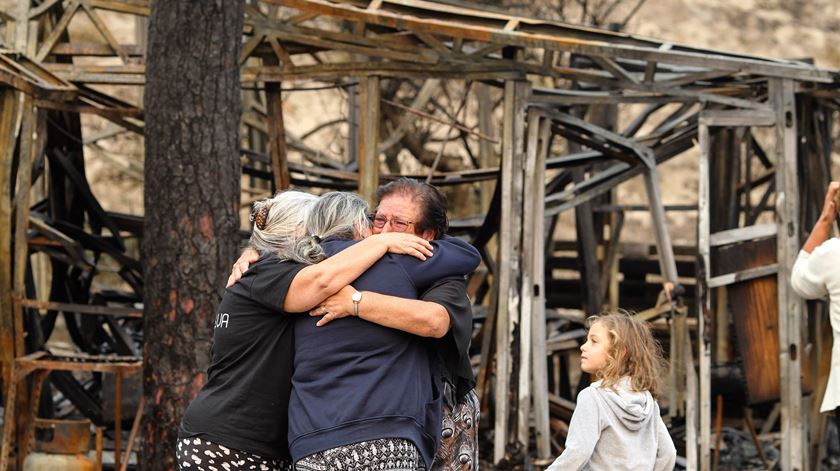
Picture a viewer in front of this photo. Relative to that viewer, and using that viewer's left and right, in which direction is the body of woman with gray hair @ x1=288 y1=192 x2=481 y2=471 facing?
facing away from the viewer and to the right of the viewer

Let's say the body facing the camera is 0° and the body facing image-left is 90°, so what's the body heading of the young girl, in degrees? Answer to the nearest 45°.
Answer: approximately 135°

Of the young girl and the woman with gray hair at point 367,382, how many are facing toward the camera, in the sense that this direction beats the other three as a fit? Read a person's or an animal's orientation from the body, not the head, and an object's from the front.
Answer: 0

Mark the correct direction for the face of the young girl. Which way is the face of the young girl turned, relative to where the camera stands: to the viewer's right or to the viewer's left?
to the viewer's left

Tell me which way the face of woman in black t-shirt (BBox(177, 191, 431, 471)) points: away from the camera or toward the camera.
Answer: away from the camera

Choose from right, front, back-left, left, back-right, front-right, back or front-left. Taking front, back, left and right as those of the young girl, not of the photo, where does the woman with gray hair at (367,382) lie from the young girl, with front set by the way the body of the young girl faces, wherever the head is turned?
left

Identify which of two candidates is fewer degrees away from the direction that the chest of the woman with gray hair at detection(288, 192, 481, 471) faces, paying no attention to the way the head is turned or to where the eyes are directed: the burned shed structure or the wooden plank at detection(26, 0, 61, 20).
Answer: the burned shed structure

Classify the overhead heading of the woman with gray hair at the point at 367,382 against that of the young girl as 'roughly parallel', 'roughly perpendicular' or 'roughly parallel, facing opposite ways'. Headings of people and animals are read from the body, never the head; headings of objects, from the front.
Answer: roughly parallel

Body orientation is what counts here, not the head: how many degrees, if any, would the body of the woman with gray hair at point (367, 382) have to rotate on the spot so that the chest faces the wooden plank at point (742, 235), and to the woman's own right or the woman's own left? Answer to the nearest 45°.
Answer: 0° — they already face it

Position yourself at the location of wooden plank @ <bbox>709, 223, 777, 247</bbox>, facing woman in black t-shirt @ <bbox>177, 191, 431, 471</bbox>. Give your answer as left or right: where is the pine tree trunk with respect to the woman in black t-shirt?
right

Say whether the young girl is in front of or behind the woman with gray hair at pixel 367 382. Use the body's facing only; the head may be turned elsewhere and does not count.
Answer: in front
